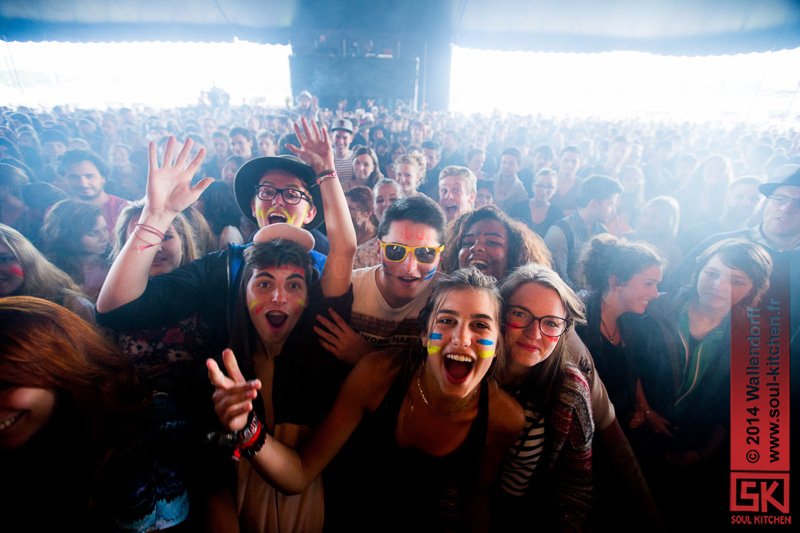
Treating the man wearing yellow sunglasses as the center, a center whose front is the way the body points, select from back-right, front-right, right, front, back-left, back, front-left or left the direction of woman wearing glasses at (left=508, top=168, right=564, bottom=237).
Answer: back-left

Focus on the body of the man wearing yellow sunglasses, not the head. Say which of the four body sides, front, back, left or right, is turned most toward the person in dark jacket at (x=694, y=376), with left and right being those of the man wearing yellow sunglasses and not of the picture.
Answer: left

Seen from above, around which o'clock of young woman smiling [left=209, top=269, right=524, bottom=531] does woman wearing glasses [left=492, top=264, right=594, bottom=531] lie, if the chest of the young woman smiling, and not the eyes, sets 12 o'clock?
The woman wearing glasses is roughly at 9 o'clock from the young woman smiling.

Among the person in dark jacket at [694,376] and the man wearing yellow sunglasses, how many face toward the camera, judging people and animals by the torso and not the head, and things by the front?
2

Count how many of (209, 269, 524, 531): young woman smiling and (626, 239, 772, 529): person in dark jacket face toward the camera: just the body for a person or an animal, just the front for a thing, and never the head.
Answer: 2
